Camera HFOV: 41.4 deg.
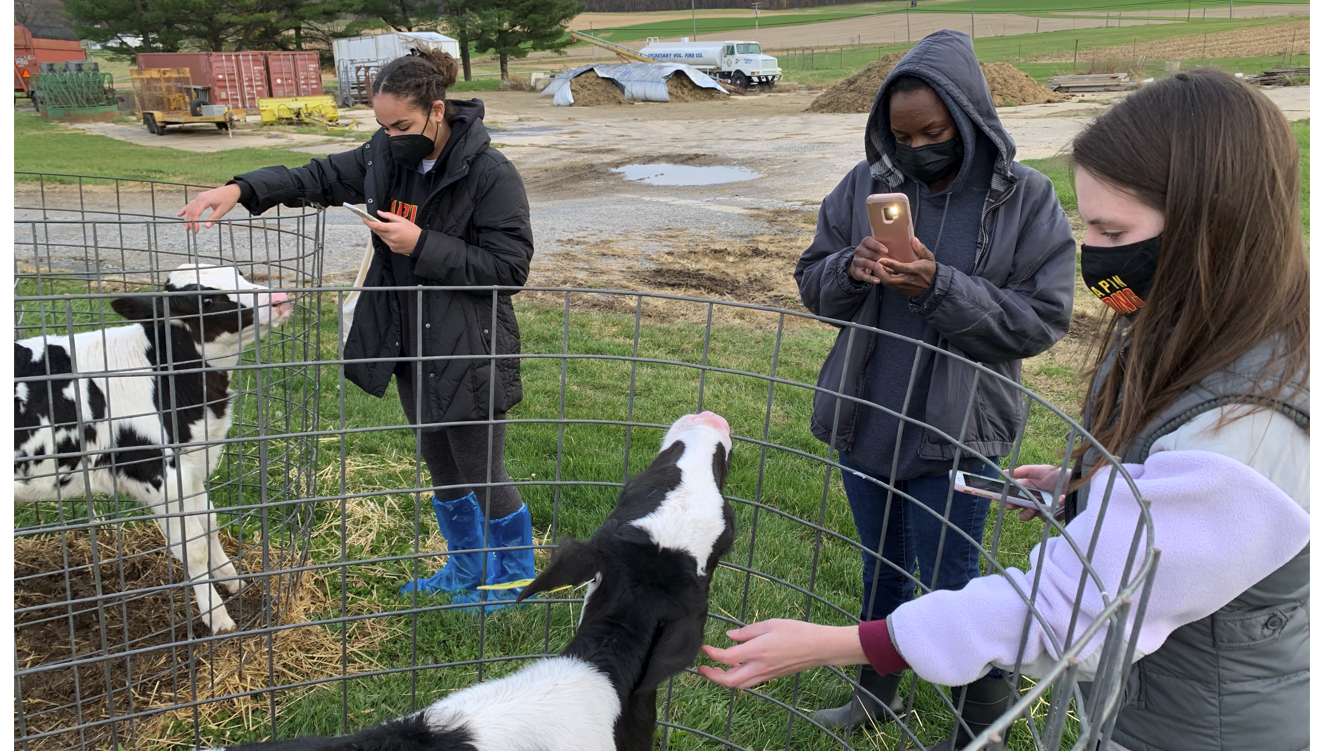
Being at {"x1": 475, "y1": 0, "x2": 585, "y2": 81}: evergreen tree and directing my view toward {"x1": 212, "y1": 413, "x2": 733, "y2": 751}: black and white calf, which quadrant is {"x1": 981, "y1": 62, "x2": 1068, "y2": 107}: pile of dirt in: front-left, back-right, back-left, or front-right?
front-left

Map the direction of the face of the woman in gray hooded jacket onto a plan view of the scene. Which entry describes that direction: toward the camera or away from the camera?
toward the camera

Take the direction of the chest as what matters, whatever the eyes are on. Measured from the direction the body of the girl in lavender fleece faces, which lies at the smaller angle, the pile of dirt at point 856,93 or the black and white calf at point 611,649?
the black and white calf

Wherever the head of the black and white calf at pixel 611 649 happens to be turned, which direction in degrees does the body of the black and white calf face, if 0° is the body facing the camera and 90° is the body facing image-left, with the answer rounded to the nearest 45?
approximately 225°

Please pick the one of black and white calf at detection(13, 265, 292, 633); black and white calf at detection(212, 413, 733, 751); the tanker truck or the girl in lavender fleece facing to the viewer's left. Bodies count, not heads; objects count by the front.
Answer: the girl in lavender fleece

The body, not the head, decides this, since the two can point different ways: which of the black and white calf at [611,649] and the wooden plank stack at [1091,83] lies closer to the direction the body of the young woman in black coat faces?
the black and white calf

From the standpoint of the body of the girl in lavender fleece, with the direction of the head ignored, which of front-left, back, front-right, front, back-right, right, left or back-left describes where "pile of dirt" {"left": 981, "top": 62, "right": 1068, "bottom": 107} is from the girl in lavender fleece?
right

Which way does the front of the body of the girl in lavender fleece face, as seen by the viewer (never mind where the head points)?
to the viewer's left

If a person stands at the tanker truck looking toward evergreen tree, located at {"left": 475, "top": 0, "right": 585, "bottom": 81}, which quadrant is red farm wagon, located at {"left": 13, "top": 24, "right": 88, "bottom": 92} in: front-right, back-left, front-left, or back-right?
front-left

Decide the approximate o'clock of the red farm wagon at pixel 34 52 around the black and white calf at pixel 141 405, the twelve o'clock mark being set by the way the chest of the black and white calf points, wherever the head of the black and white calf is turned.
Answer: The red farm wagon is roughly at 9 o'clock from the black and white calf.

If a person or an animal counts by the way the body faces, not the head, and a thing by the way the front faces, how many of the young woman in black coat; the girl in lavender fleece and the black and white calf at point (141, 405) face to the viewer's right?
1

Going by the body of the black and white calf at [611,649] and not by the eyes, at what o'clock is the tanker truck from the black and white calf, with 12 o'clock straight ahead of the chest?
The tanker truck is roughly at 11 o'clock from the black and white calf.

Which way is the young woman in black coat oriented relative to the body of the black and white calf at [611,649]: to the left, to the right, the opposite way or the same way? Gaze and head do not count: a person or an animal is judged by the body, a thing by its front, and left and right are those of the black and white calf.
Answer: the opposite way

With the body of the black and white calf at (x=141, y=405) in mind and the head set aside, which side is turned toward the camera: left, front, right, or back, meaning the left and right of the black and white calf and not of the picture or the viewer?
right

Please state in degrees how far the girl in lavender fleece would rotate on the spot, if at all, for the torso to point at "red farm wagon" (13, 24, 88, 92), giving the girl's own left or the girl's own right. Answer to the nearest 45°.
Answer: approximately 45° to the girl's own right

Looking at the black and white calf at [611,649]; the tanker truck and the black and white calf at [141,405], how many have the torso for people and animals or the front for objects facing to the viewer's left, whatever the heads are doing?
0
